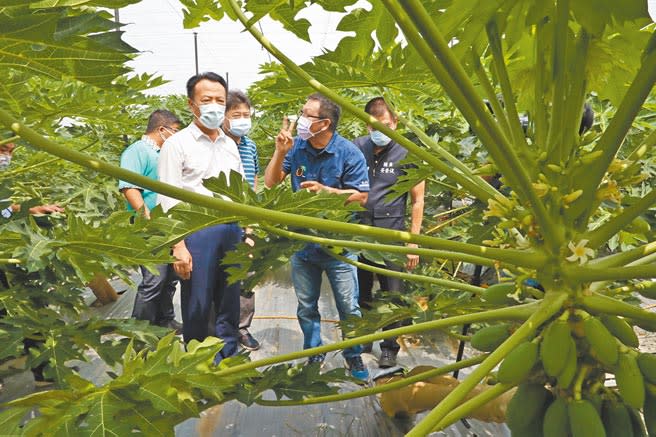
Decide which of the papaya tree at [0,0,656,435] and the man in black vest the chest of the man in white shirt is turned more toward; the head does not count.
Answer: the papaya tree

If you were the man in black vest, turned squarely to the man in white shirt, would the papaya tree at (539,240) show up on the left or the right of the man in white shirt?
left

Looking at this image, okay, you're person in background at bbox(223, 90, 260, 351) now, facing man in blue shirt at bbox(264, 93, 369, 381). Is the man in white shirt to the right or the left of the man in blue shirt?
right

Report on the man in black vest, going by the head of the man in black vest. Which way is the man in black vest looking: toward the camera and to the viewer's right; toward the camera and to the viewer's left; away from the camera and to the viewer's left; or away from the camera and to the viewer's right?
toward the camera and to the viewer's left

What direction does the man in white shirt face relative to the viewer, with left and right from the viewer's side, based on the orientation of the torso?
facing the viewer and to the right of the viewer

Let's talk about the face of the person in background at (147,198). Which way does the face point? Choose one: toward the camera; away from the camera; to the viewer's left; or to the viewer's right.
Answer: to the viewer's right

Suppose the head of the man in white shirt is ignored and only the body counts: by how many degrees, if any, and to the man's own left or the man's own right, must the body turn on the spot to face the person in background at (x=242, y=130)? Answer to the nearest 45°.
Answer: approximately 135° to the man's own left

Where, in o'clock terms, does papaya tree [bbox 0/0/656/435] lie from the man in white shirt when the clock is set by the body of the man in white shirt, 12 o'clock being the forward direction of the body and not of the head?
The papaya tree is roughly at 1 o'clock from the man in white shirt.

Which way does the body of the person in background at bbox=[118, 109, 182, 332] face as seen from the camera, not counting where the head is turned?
to the viewer's right

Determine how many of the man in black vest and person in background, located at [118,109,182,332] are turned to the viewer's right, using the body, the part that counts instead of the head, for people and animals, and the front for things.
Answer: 1

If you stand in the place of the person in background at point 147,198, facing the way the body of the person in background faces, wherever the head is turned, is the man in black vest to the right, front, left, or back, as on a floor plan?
front

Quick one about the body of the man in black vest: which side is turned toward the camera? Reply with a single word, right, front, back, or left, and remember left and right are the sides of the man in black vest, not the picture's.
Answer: front
